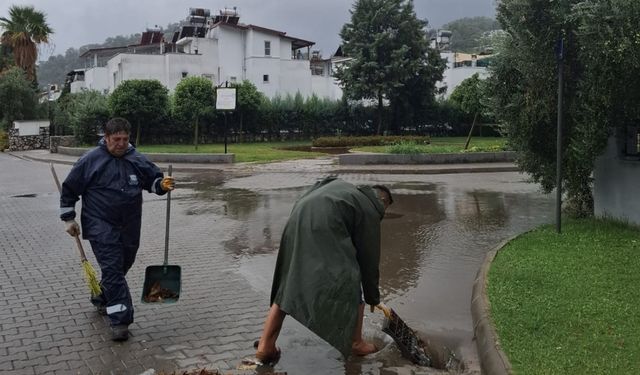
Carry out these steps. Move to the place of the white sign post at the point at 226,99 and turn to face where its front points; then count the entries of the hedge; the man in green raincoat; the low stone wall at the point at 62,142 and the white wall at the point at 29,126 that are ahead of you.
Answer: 1

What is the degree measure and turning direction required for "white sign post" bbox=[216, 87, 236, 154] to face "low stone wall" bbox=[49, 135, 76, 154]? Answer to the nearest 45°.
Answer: approximately 135° to its right

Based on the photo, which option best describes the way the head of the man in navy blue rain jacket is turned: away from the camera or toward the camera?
toward the camera

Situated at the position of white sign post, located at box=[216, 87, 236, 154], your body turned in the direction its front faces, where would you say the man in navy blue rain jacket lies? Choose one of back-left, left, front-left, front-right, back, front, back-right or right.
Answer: front

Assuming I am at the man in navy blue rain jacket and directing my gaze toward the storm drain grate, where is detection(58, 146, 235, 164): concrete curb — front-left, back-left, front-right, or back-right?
back-left

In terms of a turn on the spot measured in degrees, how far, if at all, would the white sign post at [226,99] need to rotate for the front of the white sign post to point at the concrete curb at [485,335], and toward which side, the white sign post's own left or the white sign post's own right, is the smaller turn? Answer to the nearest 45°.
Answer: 0° — it already faces it

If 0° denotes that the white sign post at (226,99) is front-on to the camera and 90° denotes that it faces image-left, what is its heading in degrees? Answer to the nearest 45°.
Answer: approximately 0°

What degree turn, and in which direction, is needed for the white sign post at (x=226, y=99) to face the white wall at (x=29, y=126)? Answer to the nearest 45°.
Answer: approximately 135° to its right

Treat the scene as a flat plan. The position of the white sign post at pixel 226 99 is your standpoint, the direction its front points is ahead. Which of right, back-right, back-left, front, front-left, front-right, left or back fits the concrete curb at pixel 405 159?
front-left

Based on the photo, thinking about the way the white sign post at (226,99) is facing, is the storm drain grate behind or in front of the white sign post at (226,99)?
in front

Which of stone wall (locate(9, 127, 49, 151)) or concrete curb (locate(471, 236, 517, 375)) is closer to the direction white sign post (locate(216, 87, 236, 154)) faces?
the concrete curb

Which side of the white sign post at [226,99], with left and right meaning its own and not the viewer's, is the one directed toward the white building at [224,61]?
back

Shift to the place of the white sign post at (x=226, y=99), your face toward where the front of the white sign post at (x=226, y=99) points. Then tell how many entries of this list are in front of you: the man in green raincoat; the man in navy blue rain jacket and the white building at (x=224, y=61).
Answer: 2

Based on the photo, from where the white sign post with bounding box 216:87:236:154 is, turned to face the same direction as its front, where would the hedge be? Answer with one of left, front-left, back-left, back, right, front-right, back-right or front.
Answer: back-left

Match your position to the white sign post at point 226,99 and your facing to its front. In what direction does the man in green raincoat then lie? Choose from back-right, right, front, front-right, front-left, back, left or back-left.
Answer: front

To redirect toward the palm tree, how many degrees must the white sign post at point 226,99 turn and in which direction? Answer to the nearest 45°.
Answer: approximately 135° to its right

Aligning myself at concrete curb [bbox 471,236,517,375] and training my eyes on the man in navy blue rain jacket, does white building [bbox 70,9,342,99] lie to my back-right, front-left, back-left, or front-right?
front-right

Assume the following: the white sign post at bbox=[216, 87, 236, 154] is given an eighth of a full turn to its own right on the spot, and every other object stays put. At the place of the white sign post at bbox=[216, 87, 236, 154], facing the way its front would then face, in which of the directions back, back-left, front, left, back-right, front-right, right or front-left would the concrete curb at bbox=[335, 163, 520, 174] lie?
left

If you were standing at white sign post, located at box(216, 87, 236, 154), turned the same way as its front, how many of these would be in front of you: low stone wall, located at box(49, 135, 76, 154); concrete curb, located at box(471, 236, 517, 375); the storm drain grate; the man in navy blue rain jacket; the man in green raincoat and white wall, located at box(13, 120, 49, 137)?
4

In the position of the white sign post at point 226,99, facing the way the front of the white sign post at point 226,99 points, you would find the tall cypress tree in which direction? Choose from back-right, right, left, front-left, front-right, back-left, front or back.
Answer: back-left
